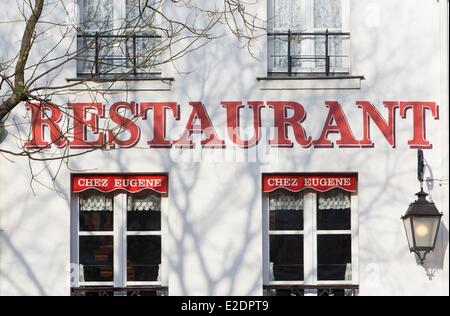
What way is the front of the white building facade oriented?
toward the camera

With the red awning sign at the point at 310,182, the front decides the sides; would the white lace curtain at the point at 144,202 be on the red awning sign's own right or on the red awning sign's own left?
on the red awning sign's own right

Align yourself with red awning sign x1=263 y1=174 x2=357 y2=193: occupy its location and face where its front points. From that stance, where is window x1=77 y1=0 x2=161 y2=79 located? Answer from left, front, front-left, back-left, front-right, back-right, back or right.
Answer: right

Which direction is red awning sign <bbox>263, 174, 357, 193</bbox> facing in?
toward the camera

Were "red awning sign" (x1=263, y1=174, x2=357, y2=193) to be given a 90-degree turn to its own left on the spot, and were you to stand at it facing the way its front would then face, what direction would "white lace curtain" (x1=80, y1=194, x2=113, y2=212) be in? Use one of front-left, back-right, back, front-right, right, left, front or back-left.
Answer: back
